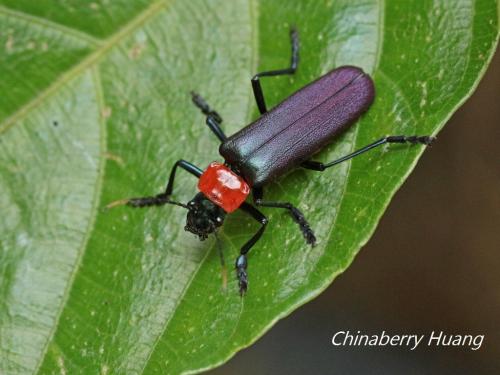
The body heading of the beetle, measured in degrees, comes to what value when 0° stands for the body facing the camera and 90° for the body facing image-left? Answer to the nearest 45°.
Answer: approximately 45°
